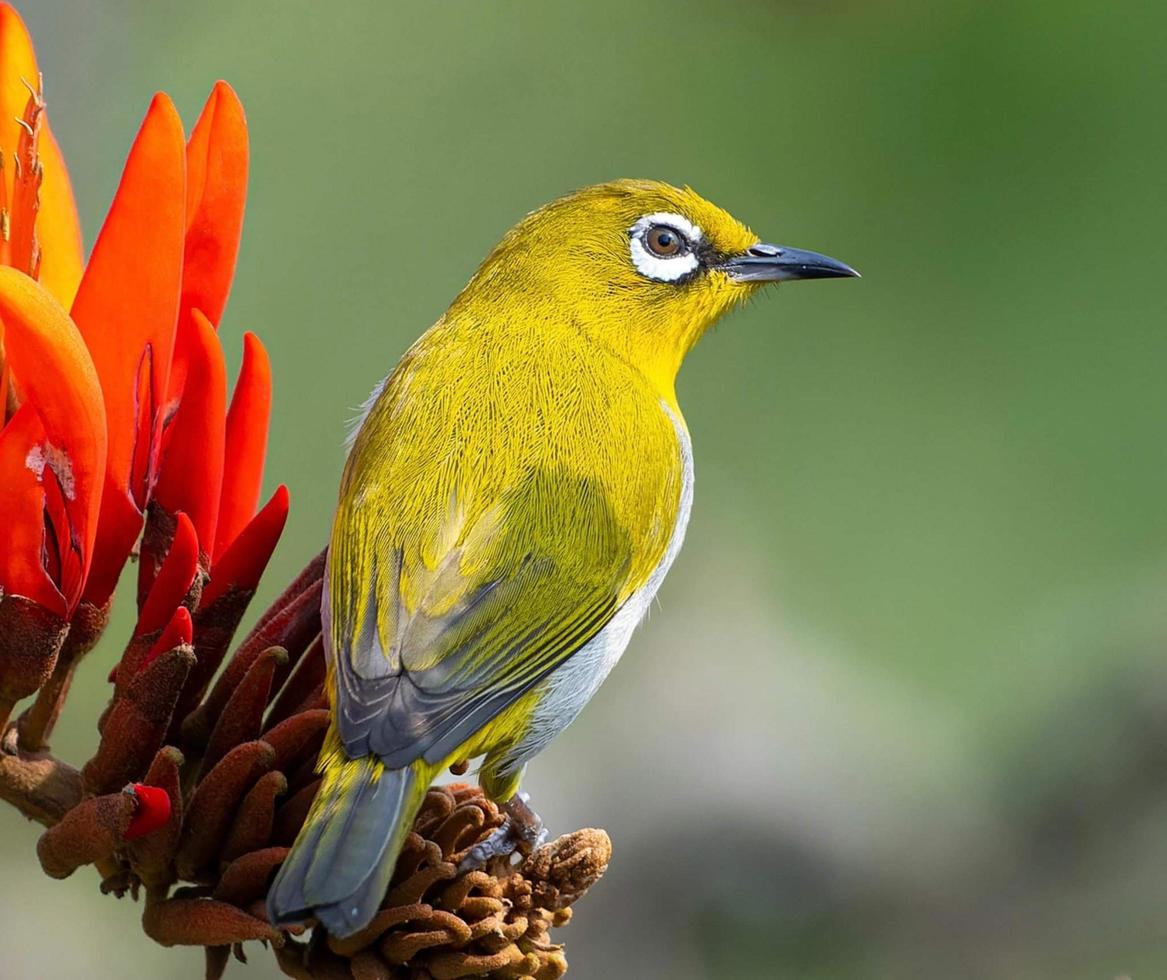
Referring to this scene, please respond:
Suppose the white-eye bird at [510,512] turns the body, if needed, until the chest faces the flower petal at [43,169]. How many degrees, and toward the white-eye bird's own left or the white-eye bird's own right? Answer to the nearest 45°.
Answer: approximately 180°

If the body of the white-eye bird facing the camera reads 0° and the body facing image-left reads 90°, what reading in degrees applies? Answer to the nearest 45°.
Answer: approximately 225°
